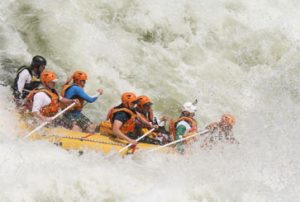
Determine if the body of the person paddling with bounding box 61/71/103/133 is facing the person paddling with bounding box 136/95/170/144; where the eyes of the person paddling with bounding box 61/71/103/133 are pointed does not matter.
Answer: yes

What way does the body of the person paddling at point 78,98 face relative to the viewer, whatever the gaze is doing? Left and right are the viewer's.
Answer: facing to the right of the viewer

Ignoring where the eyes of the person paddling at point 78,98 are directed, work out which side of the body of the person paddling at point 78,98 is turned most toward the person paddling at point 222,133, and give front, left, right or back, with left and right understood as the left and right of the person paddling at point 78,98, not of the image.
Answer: front

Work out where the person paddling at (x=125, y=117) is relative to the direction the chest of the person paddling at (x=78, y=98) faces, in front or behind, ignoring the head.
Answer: in front

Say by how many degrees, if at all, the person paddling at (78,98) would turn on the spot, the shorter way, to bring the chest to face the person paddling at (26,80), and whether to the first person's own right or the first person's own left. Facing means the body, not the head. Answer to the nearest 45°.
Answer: approximately 180°

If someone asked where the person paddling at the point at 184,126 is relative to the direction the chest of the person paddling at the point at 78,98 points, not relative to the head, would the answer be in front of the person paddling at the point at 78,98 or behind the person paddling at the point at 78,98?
in front
